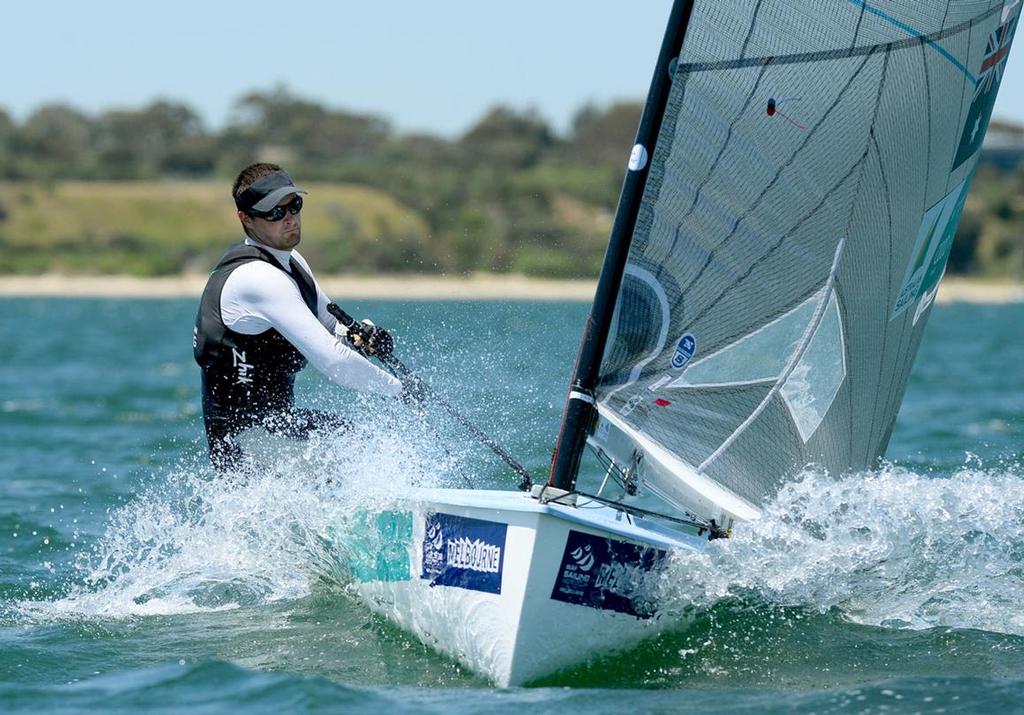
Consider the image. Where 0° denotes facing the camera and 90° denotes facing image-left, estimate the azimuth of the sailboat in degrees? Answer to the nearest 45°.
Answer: approximately 0°

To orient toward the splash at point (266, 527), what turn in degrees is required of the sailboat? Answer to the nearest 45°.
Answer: approximately 90° to its right
